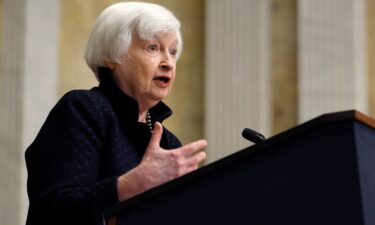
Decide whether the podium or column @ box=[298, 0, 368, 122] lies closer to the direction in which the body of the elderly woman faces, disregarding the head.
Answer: the podium

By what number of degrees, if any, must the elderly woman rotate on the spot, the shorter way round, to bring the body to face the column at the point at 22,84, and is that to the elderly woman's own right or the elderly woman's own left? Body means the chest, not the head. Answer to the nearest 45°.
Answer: approximately 135° to the elderly woman's own left

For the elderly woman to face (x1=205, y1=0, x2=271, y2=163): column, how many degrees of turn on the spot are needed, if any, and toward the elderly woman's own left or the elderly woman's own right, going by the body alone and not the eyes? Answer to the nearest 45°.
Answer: approximately 135° to the elderly woman's own left
